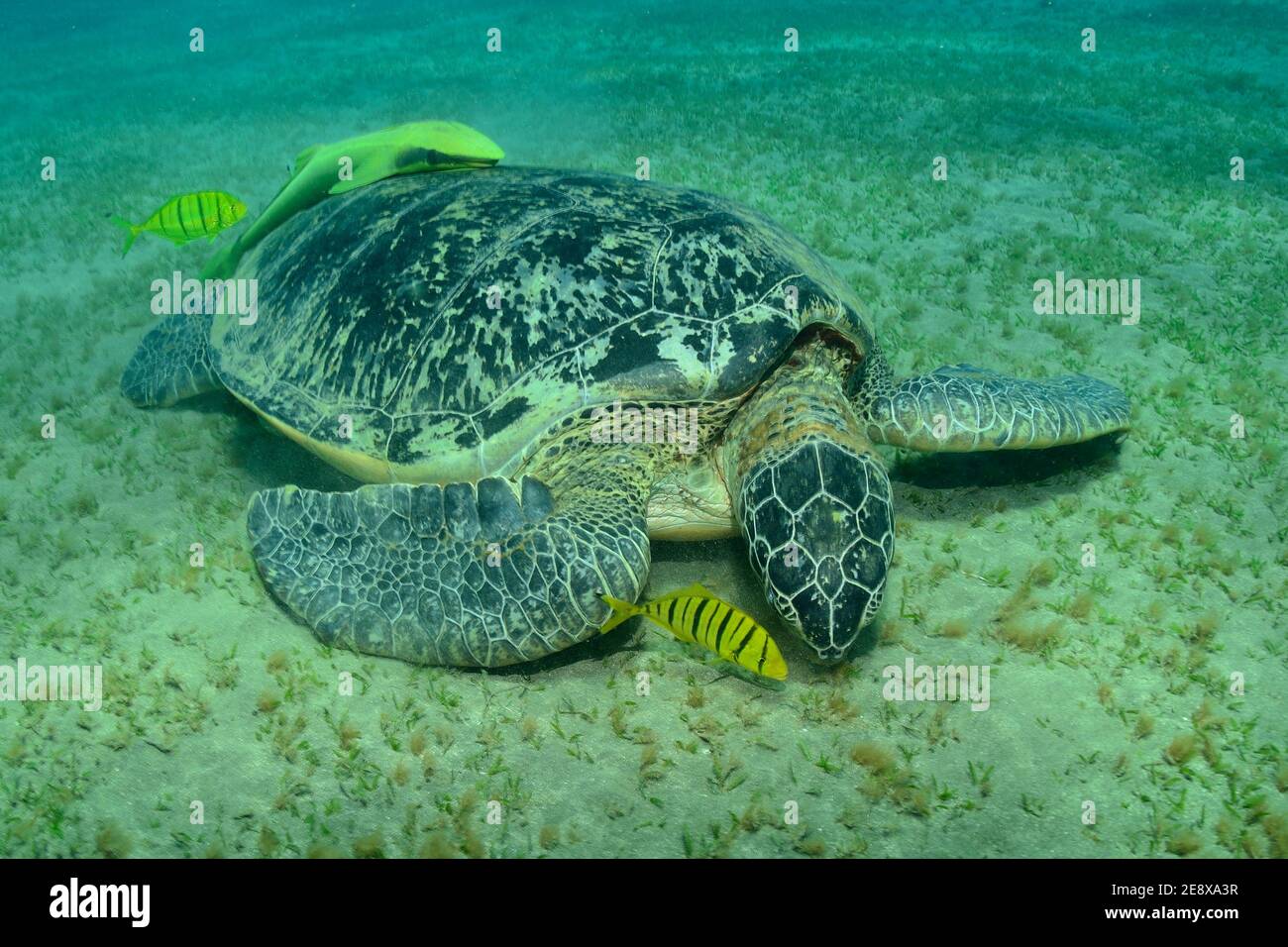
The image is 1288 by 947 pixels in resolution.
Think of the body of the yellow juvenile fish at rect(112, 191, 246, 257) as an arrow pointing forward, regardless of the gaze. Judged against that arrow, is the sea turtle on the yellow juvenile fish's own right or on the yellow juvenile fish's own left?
on the yellow juvenile fish's own right

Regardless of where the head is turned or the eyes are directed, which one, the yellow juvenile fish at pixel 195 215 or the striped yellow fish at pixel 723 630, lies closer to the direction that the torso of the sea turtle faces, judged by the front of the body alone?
the striped yellow fish

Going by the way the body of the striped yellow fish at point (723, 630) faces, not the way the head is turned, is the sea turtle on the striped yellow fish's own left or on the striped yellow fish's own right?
on the striped yellow fish's own left

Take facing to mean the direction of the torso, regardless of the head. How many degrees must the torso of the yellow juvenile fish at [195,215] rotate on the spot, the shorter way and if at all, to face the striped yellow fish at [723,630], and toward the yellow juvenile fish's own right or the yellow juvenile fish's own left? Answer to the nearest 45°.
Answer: approximately 90° to the yellow juvenile fish's own right

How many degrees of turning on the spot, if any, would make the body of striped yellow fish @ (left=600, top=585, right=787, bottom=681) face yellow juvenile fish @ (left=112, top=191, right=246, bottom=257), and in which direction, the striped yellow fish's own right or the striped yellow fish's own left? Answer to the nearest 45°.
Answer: approximately 135° to the striped yellow fish's own left

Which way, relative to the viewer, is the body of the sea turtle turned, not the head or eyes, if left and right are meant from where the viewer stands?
facing the viewer and to the right of the viewer

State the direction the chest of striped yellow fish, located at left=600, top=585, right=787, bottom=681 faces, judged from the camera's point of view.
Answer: to the viewer's right

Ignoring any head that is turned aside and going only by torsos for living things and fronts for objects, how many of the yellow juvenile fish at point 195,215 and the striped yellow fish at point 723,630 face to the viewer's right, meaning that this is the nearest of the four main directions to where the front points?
2

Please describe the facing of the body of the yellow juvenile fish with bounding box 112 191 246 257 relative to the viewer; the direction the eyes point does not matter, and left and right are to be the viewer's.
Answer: facing to the right of the viewer

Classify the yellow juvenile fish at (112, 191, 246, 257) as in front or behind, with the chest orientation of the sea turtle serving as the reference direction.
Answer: behind
